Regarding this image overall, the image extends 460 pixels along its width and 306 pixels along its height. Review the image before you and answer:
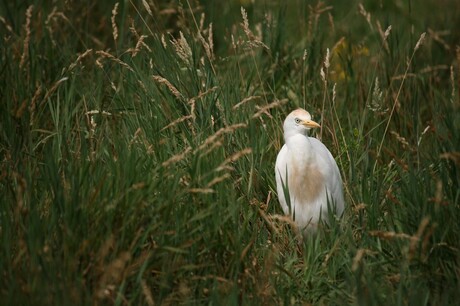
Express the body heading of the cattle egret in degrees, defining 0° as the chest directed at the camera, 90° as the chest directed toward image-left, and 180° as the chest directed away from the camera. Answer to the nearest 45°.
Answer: approximately 0°
